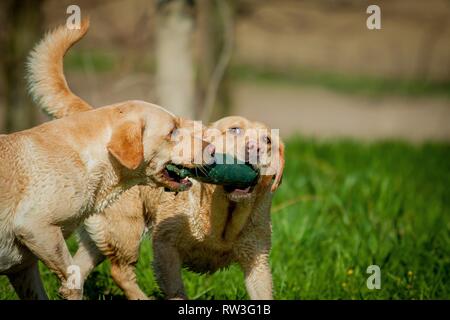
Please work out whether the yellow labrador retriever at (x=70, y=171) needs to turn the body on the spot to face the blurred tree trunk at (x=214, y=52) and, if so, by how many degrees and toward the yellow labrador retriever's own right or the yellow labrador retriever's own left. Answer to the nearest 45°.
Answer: approximately 90° to the yellow labrador retriever's own left

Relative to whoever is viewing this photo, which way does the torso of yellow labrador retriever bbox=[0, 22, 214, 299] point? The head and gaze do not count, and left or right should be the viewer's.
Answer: facing to the right of the viewer

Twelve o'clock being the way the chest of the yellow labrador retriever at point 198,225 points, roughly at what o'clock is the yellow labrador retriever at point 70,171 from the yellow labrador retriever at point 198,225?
the yellow labrador retriever at point 70,171 is roughly at 3 o'clock from the yellow labrador retriever at point 198,225.

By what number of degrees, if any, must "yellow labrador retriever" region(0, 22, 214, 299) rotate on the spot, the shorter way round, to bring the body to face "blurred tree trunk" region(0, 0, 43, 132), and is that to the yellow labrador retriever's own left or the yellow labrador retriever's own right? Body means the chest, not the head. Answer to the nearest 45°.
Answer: approximately 90° to the yellow labrador retriever's own left

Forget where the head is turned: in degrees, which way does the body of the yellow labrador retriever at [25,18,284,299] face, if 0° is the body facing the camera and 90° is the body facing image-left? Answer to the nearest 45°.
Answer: approximately 315°

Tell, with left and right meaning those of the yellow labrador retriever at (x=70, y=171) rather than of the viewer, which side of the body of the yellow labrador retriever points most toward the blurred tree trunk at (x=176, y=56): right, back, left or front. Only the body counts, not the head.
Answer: left

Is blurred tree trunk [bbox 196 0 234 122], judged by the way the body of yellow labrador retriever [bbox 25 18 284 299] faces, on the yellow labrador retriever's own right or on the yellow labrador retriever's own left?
on the yellow labrador retriever's own left

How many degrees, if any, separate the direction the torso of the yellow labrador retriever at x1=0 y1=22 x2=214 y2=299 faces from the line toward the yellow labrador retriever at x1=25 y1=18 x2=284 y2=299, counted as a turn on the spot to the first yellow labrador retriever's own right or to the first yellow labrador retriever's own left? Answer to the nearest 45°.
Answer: approximately 45° to the first yellow labrador retriever's own left
